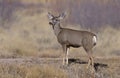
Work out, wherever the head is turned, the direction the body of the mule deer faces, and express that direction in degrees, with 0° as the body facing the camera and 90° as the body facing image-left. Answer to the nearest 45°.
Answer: approximately 90°
